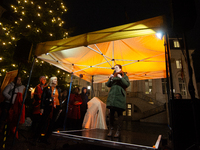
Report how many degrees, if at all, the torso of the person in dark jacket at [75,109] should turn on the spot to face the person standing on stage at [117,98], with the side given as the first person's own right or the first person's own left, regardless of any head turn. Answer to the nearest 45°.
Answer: approximately 45° to the first person's own right

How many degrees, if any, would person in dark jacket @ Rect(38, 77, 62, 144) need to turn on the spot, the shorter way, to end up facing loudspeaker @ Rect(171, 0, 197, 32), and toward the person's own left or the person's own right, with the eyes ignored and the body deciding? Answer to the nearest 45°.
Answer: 0° — they already face it

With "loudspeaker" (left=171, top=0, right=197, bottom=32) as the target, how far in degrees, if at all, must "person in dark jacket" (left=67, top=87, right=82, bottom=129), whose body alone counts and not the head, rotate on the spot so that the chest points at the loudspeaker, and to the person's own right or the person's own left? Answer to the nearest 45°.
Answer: approximately 45° to the person's own right

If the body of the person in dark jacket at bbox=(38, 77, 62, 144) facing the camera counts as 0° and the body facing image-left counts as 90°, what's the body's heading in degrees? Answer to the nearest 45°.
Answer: approximately 315°

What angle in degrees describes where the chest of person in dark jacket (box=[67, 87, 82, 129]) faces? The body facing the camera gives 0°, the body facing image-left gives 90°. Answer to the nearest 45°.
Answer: approximately 315°

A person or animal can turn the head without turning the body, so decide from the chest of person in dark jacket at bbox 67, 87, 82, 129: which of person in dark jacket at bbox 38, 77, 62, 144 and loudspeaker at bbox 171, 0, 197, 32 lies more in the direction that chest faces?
the loudspeaker
